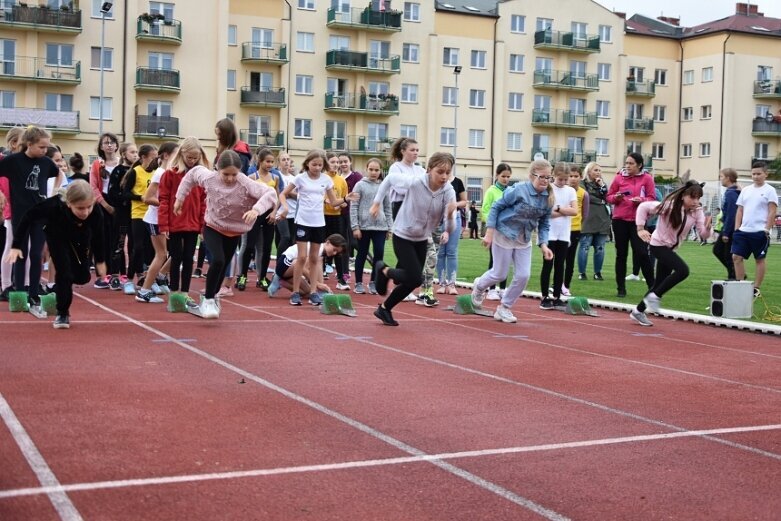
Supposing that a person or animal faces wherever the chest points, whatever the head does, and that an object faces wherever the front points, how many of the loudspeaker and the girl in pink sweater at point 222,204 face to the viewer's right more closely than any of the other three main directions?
0

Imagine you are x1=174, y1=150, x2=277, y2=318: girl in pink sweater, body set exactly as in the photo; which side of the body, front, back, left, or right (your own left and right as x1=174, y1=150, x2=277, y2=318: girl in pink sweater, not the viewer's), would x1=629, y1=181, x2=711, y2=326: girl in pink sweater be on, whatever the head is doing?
left

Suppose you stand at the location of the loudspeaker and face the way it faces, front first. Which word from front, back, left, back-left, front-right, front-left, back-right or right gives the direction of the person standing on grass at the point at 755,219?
back-right

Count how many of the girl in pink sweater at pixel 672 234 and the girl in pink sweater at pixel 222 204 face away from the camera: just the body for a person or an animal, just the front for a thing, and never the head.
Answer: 0

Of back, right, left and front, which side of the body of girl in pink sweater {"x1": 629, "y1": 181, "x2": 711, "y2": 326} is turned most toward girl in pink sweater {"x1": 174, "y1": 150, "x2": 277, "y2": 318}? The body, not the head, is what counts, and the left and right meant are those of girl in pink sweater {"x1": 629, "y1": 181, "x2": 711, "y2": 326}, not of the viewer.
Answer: right

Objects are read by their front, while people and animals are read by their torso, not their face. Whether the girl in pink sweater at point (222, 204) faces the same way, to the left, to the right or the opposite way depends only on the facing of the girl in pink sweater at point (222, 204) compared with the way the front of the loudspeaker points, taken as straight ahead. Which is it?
to the left

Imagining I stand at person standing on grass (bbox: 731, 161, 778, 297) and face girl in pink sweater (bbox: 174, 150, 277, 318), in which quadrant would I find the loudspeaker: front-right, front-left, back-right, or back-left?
front-left

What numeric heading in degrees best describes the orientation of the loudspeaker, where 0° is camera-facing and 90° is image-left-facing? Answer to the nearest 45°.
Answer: approximately 45°

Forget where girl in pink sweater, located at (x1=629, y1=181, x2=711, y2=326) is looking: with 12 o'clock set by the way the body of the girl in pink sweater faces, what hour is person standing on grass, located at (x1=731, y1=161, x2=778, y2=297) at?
The person standing on grass is roughly at 8 o'clock from the girl in pink sweater.

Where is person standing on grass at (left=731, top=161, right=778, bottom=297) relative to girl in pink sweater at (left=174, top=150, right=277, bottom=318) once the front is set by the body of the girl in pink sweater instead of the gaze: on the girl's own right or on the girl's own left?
on the girl's own left

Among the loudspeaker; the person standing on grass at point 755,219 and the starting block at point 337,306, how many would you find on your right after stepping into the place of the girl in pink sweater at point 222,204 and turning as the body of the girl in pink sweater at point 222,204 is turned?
0

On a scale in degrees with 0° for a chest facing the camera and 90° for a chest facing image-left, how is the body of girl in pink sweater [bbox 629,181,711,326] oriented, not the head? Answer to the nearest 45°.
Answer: approximately 315°

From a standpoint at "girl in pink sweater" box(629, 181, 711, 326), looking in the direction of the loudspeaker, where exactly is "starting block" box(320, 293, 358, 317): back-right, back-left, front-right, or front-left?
back-left

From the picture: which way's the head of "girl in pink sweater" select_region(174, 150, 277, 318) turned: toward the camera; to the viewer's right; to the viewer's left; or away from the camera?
toward the camera

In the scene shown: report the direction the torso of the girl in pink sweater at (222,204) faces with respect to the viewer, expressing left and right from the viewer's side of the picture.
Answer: facing the viewer
